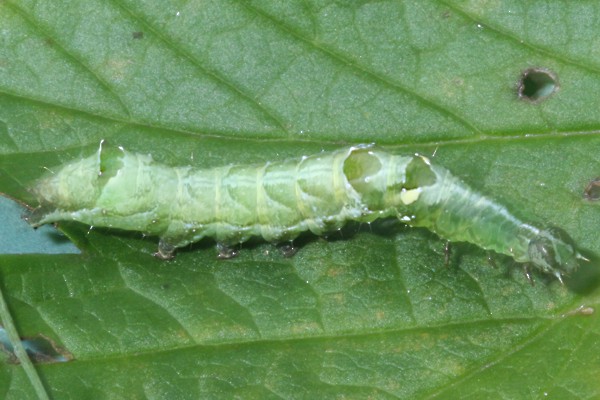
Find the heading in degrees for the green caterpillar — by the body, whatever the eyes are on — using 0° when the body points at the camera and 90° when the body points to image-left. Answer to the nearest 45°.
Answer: approximately 270°
